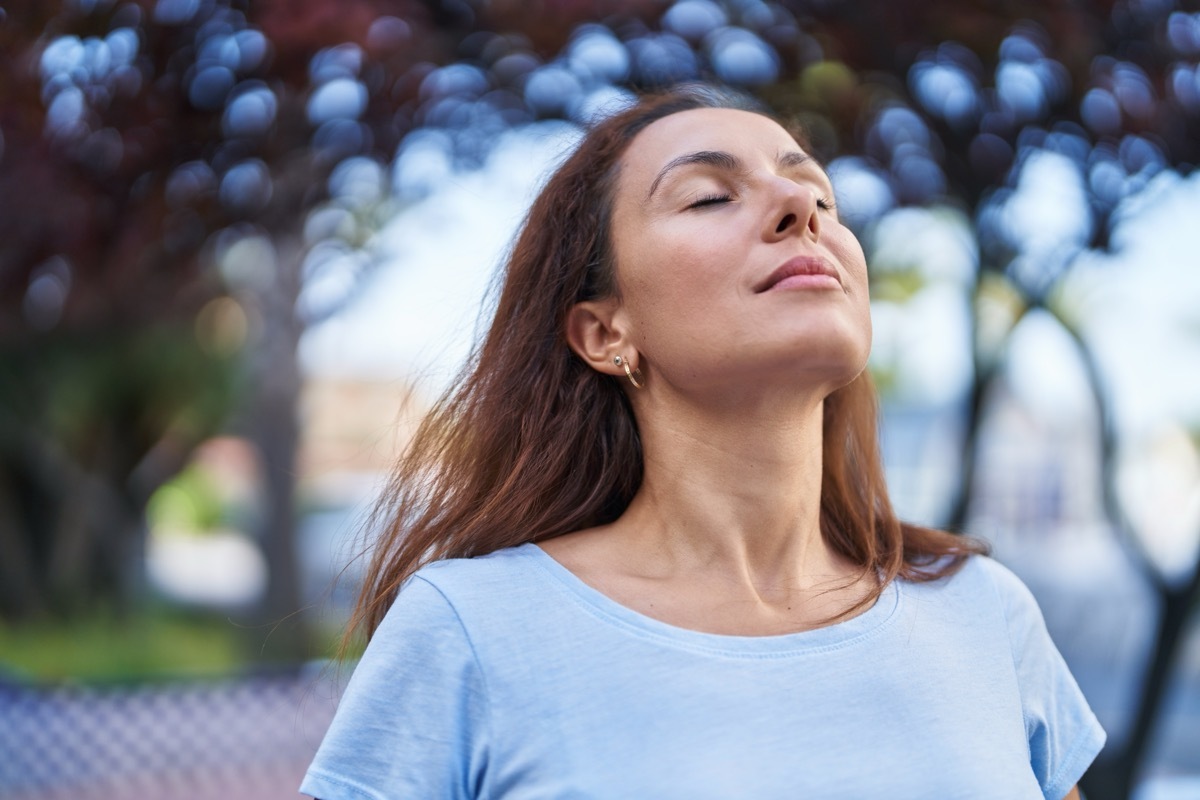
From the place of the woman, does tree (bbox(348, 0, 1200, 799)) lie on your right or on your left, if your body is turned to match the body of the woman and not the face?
on your left

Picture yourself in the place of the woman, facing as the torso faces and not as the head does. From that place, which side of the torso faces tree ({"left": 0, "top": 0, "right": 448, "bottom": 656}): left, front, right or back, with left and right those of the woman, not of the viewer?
back

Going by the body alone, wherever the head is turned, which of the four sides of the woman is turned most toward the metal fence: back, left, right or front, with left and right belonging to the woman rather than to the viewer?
back

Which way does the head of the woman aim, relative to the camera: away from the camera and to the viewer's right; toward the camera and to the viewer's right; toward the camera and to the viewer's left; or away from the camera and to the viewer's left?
toward the camera and to the viewer's right

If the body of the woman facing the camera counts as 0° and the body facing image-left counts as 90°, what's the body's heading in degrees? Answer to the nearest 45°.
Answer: approximately 315°
